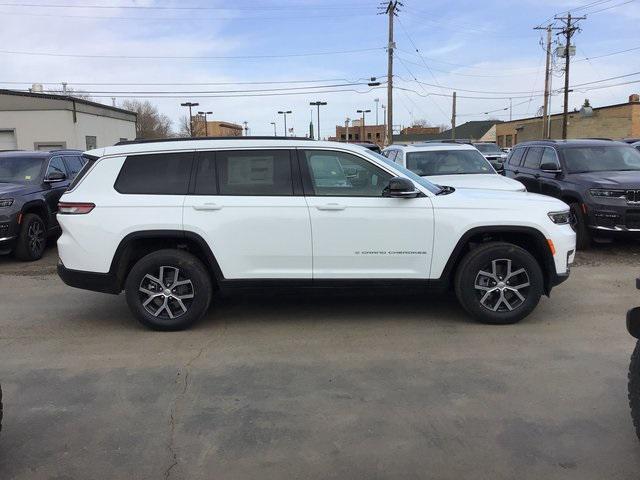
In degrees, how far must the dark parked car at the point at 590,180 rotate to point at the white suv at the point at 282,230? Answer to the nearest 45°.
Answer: approximately 90° to its right

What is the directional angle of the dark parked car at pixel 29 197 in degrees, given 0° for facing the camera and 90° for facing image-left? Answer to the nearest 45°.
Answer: approximately 45°

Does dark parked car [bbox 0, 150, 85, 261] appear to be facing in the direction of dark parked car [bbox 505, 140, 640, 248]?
no

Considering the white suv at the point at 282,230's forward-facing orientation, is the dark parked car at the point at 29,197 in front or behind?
behind

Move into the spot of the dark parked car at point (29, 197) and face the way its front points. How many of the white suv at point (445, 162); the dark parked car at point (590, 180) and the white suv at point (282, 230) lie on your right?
0

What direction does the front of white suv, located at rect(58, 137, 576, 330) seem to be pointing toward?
to the viewer's right

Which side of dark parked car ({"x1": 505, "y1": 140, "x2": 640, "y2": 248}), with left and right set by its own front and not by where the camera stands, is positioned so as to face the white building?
back

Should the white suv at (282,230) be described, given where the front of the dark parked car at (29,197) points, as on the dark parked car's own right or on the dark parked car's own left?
on the dark parked car's own left

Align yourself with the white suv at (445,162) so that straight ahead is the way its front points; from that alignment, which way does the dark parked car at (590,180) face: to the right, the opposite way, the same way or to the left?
the same way

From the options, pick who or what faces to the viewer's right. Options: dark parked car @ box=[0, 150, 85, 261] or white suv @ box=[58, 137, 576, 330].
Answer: the white suv

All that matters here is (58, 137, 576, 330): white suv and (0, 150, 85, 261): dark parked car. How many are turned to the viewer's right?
1

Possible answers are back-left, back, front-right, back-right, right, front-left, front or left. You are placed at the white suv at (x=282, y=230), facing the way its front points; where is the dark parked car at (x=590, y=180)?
front-left

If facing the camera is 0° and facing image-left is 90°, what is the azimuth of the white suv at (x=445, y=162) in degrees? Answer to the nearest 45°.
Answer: approximately 315°

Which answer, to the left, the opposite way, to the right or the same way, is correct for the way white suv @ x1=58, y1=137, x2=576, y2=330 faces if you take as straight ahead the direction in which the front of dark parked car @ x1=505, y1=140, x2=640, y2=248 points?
to the left
